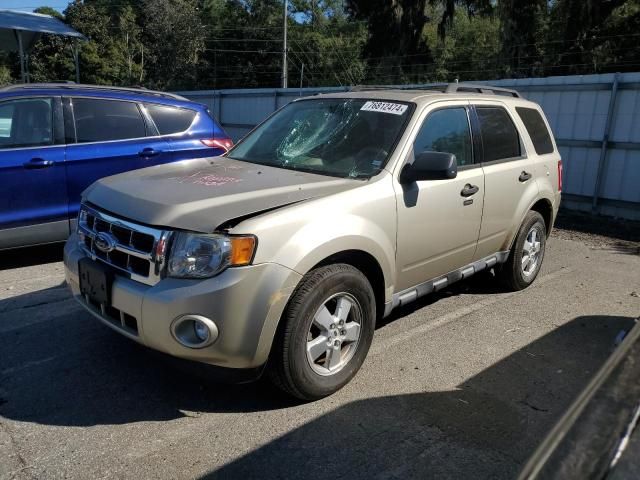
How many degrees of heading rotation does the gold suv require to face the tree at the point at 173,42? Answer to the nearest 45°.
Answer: approximately 135° to its right

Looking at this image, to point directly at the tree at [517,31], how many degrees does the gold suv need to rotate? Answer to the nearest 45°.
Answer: approximately 135° to its right

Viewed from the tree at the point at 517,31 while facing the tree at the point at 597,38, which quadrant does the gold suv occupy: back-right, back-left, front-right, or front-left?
back-right

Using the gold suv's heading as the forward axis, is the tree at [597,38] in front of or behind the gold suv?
behind

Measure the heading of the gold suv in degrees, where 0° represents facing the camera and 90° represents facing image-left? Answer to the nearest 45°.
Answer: approximately 45°

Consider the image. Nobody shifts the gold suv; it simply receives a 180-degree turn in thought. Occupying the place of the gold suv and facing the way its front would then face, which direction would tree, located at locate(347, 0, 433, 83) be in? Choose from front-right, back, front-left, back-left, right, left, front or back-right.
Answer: front-left
